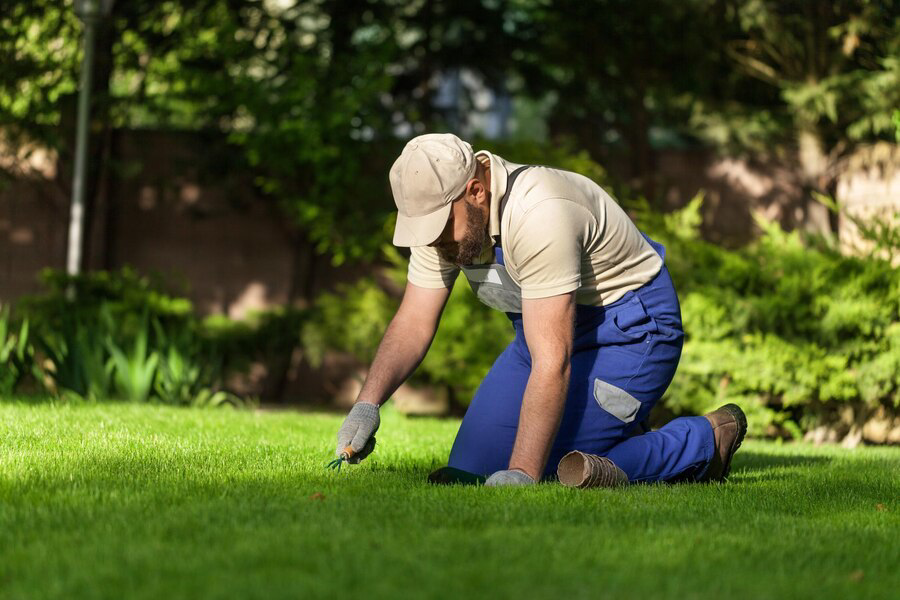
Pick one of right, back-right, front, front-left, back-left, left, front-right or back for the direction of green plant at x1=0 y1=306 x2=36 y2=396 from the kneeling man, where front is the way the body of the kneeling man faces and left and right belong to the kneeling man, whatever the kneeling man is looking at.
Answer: front-right

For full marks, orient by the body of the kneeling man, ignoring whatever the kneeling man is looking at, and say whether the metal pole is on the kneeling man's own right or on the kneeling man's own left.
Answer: on the kneeling man's own right

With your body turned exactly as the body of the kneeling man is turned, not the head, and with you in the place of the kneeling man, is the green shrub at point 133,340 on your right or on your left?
on your right

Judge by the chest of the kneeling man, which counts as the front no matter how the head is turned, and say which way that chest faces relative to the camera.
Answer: to the viewer's left
